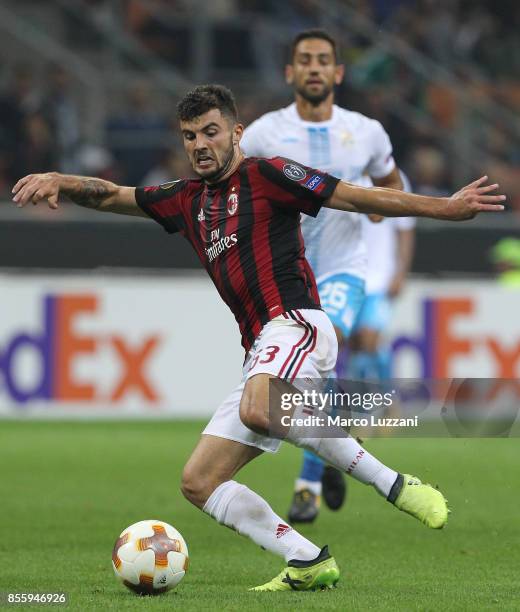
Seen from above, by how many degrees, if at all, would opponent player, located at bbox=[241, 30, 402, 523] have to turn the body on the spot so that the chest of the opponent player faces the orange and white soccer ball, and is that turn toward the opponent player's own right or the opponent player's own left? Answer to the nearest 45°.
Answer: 0° — they already face it

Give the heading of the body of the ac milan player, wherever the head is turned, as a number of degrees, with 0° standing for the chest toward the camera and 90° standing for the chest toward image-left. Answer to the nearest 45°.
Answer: approximately 45°

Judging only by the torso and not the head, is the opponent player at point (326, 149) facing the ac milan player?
yes

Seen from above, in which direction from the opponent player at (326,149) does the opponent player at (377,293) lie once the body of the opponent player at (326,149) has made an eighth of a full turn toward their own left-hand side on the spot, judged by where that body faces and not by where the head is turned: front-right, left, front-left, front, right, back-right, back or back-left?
back-left

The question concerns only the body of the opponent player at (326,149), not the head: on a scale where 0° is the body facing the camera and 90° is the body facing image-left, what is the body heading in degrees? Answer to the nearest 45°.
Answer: approximately 0°
